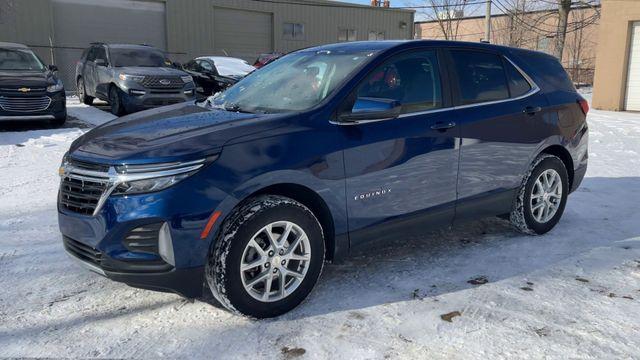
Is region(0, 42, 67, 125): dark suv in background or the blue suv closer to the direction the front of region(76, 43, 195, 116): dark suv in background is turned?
the blue suv

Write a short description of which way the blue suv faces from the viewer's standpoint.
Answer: facing the viewer and to the left of the viewer

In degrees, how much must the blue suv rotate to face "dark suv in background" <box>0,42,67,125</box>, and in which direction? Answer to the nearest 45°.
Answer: approximately 90° to its right

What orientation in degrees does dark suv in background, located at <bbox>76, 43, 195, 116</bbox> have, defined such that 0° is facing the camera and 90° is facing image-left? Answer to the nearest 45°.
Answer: approximately 315°

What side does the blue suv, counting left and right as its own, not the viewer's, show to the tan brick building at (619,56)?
back

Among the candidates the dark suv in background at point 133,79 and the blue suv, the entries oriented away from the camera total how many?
0

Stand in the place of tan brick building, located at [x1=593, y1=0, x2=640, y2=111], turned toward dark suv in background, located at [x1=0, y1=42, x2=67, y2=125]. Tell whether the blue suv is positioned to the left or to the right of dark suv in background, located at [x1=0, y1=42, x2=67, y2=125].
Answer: left

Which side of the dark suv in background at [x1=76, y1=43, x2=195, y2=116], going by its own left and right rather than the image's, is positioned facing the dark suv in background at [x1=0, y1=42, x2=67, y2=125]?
right

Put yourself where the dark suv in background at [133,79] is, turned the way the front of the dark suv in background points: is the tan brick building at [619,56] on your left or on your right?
on your left

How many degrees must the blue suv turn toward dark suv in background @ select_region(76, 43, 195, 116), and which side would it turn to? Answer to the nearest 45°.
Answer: approximately 90° to its right

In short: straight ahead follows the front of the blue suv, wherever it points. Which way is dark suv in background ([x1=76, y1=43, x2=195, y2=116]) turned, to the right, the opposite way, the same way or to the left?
to the left
